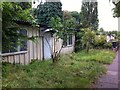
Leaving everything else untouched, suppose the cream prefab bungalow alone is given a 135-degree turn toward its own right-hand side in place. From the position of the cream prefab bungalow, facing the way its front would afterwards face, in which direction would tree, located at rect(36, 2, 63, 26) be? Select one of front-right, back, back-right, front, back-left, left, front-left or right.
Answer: right

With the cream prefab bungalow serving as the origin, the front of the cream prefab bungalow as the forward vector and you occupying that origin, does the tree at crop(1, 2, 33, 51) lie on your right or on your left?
on your right

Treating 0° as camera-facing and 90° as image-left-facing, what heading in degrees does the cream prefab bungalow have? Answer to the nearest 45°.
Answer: approximately 315°

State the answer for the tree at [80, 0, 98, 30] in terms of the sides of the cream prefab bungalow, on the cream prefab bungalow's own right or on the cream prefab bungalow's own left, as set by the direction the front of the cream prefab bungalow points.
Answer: on the cream prefab bungalow's own left
